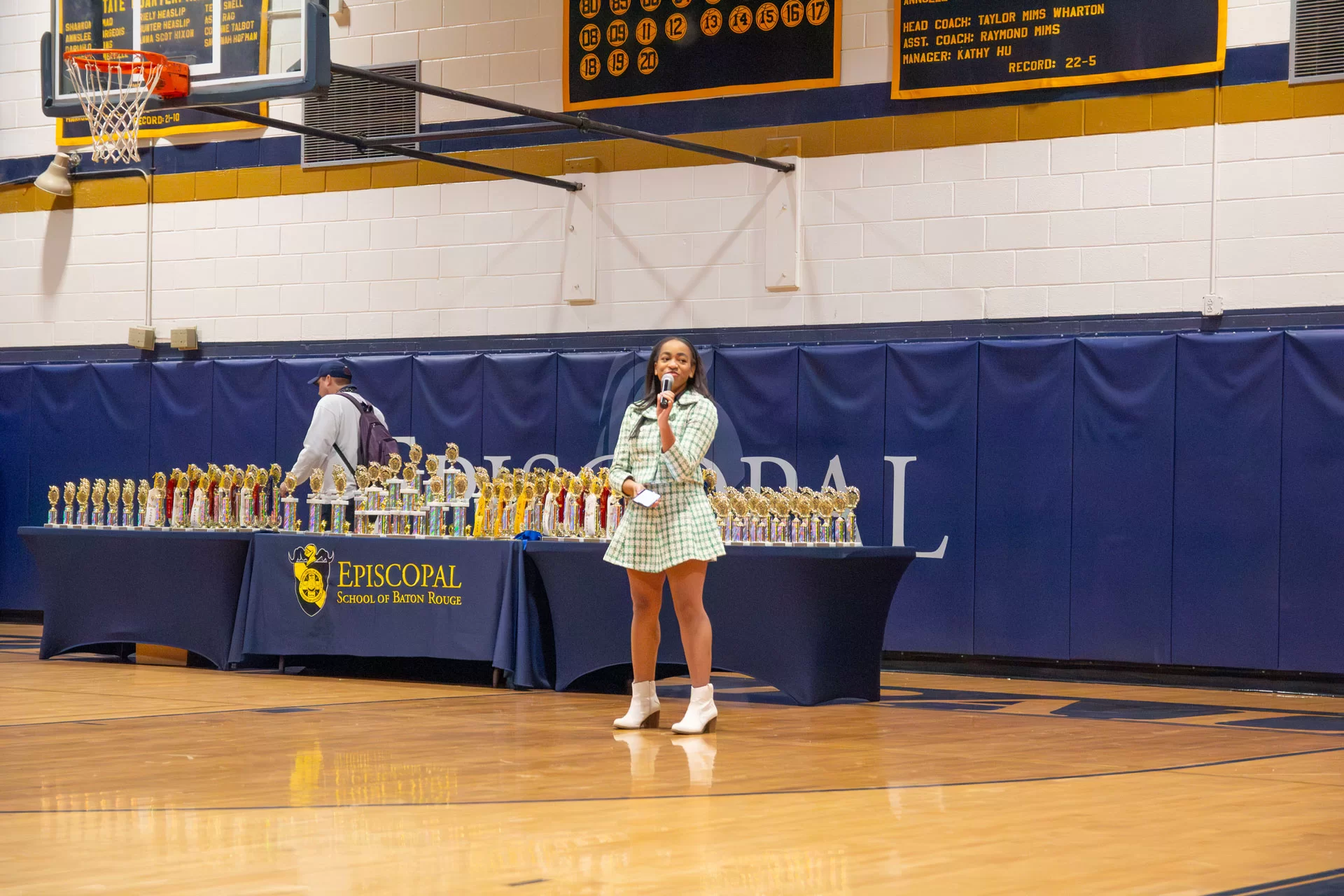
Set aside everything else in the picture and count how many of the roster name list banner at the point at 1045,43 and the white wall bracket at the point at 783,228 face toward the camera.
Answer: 2

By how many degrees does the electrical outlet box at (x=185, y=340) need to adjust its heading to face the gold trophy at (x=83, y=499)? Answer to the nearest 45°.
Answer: approximately 45° to its left

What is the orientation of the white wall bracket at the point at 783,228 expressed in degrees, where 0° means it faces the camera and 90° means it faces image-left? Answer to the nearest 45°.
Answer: approximately 0°

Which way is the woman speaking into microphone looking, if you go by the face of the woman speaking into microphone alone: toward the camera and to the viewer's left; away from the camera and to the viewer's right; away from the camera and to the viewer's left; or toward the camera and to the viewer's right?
toward the camera and to the viewer's right

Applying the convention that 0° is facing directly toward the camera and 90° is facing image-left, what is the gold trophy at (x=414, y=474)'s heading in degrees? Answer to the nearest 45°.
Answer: approximately 45°

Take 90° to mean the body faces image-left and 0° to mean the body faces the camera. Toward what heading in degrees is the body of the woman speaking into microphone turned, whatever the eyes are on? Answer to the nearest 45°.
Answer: approximately 45°

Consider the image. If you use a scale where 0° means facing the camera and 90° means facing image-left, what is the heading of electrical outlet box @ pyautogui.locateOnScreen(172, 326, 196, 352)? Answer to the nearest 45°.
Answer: approximately 45°

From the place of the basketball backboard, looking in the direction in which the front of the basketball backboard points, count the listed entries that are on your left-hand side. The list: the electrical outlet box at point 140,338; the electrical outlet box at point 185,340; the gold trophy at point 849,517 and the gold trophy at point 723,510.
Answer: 2

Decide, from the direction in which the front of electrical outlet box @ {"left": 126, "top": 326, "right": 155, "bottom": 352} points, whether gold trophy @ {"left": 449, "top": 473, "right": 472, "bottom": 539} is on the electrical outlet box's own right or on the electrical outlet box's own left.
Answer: on the electrical outlet box's own left
